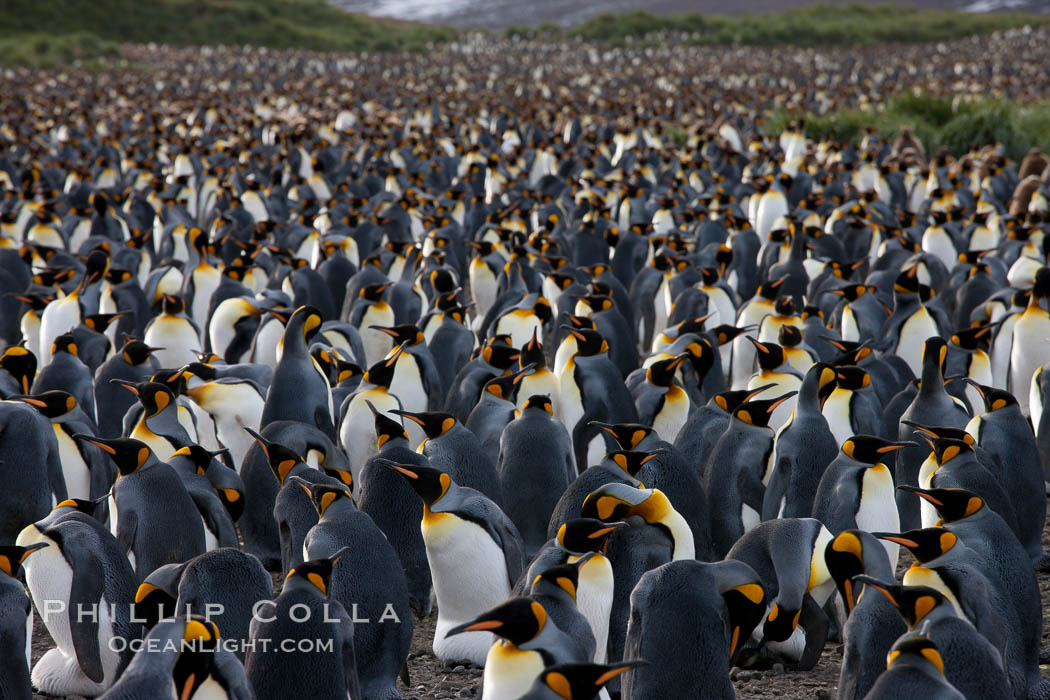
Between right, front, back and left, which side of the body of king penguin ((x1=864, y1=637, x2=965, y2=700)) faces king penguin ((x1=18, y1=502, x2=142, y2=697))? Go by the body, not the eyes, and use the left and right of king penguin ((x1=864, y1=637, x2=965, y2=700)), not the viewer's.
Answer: left

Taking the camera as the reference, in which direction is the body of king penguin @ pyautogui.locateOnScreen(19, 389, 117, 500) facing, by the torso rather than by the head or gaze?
to the viewer's left

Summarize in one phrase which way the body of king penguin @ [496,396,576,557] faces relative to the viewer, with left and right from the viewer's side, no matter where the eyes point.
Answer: facing away from the viewer

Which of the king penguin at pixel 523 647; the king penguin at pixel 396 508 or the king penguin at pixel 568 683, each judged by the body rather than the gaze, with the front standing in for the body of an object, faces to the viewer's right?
the king penguin at pixel 568 683

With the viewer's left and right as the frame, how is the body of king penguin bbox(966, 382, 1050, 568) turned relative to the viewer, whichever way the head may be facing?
facing away from the viewer and to the left of the viewer

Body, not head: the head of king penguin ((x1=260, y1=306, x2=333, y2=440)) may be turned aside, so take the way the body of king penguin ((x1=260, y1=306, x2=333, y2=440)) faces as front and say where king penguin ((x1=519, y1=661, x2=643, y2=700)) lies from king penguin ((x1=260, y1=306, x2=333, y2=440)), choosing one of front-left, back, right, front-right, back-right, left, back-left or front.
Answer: back-right

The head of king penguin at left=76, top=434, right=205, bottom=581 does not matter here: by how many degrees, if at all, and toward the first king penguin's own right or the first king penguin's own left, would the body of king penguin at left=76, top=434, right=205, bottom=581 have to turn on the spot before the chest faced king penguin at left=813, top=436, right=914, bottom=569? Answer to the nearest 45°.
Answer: approximately 135° to the first king penguin's own right

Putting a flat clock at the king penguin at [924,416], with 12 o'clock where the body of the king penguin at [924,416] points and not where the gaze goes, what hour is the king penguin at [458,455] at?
the king penguin at [458,455] is roughly at 8 o'clock from the king penguin at [924,416].

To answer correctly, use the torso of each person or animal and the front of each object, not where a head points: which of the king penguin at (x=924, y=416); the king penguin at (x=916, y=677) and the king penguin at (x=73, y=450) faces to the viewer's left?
the king penguin at (x=73, y=450)

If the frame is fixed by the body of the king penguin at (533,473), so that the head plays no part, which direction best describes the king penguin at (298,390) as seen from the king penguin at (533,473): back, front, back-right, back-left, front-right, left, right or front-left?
front-left

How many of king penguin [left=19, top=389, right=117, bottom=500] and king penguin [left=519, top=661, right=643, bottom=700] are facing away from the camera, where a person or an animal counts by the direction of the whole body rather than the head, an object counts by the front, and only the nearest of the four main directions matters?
0

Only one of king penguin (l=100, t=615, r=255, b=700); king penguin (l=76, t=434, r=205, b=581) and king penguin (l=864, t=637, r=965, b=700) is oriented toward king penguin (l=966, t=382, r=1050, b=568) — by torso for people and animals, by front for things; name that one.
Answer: king penguin (l=864, t=637, r=965, b=700)
